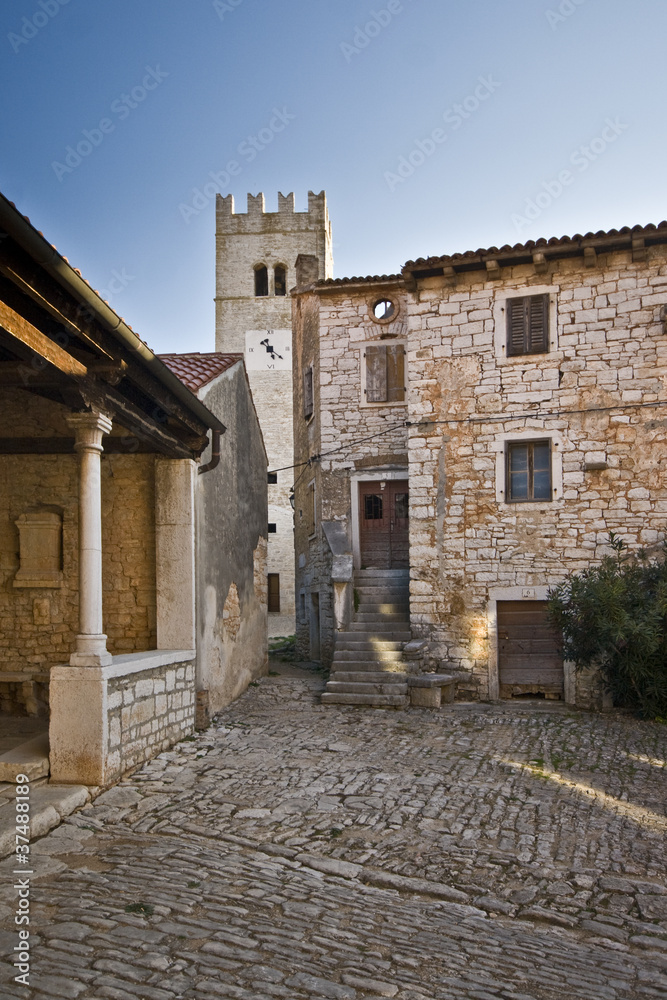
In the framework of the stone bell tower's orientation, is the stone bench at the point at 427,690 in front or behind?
in front

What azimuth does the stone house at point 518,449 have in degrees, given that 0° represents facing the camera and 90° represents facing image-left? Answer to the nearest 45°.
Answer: approximately 0°

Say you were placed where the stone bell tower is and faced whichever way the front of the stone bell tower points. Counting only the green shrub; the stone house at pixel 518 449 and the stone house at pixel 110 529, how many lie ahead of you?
3

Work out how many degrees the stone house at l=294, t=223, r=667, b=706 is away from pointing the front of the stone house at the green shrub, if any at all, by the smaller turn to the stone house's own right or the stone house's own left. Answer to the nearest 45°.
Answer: approximately 45° to the stone house's own left

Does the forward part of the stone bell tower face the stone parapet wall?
yes

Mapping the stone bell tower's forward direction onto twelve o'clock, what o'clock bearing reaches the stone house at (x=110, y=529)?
The stone house is roughly at 12 o'clock from the stone bell tower.

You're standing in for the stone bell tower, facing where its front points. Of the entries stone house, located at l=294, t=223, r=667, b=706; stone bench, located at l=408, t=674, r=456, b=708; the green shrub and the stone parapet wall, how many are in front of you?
4

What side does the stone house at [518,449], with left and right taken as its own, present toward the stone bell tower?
back

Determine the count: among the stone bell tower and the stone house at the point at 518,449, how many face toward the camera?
2
